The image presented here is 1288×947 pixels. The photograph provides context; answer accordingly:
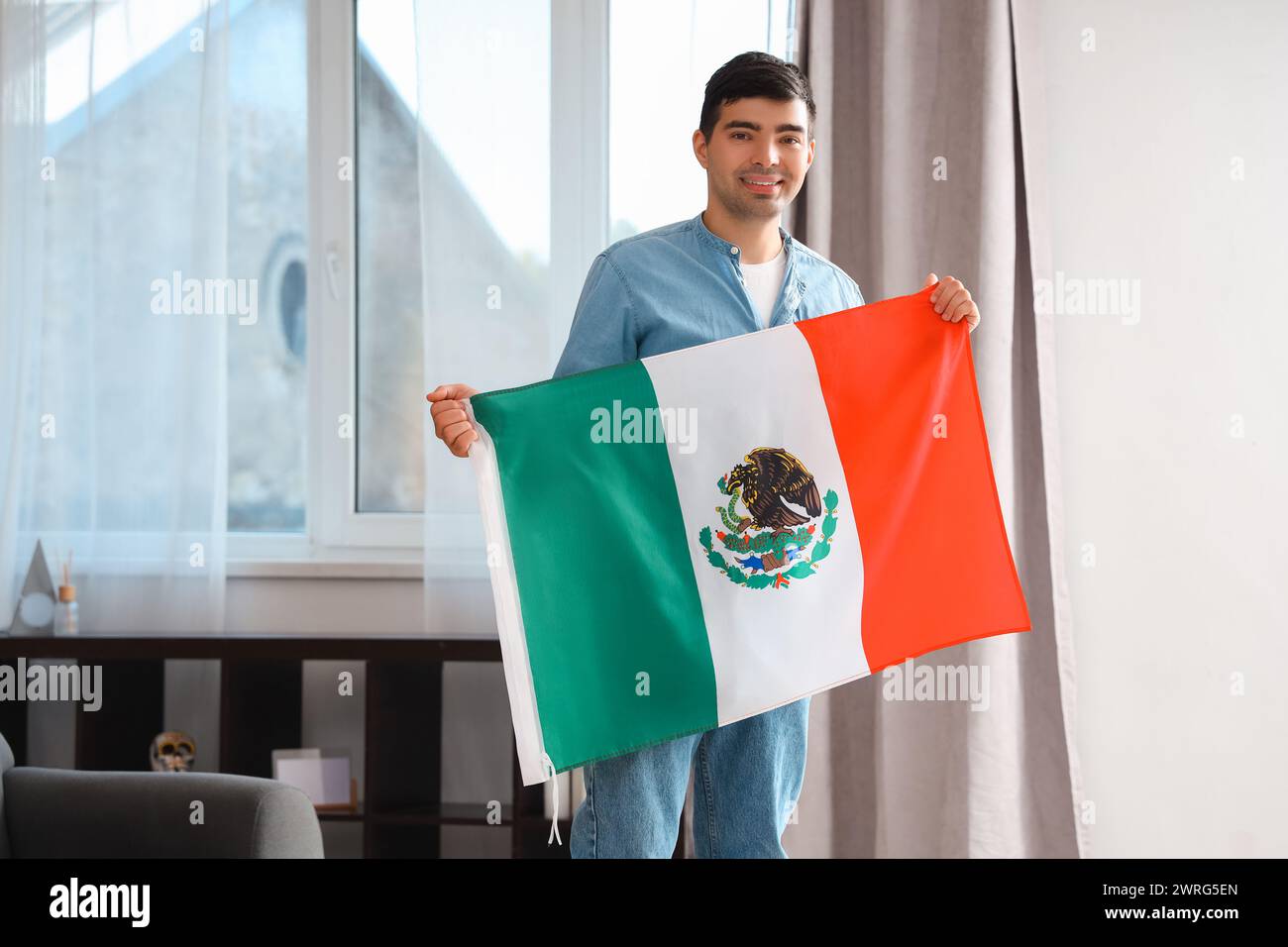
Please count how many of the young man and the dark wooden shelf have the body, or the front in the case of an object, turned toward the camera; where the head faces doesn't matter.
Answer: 2

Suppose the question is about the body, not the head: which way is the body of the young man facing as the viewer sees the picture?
toward the camera

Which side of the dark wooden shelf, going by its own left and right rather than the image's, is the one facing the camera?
front

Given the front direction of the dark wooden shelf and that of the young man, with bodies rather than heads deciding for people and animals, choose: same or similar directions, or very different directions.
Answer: same or similar directions

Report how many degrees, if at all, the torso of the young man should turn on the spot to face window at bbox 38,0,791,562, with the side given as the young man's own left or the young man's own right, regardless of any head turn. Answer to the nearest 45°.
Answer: approximately 135° to the young man's own right

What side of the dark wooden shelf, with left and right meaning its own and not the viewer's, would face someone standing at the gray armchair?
front
